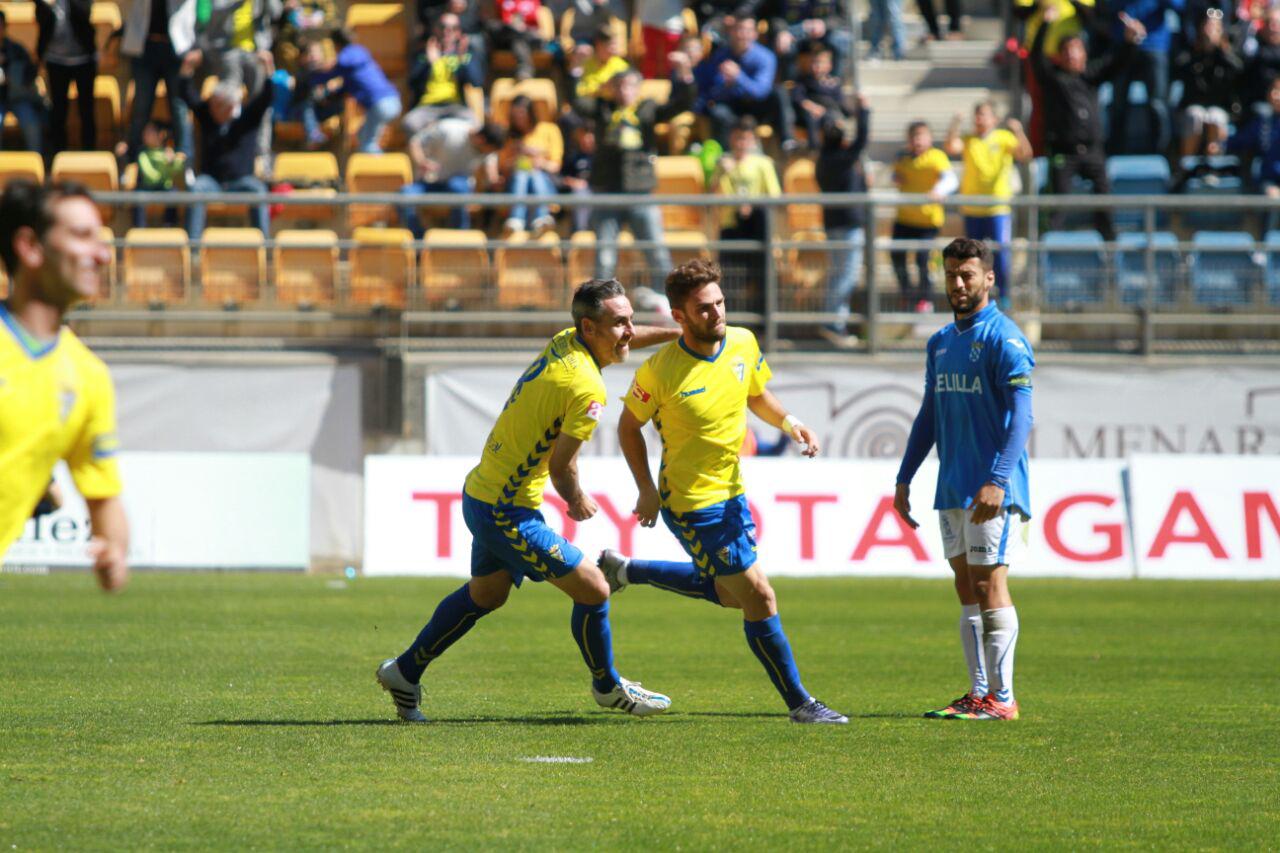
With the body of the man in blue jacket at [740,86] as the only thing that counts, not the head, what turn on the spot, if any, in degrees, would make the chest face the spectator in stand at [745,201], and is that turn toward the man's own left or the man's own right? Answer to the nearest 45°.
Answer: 0° — they already face them

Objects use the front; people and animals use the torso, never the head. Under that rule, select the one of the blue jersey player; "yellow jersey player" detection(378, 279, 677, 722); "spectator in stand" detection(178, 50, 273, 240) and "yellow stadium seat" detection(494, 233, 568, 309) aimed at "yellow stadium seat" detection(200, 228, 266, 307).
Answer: the spectator in stand

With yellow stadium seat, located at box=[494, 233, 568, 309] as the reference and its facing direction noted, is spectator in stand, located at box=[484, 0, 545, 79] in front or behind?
behind

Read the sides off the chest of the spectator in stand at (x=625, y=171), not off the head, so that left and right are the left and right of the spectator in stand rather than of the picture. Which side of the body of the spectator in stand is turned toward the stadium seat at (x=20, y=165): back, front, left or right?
right

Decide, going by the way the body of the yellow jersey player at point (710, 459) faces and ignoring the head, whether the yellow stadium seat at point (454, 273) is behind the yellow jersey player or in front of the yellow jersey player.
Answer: behind

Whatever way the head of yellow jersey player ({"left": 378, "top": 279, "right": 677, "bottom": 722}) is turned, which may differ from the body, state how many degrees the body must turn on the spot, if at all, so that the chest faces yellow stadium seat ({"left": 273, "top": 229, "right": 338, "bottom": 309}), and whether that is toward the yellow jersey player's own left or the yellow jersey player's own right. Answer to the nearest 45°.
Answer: approximately 90° to the yellow jersey player's own left

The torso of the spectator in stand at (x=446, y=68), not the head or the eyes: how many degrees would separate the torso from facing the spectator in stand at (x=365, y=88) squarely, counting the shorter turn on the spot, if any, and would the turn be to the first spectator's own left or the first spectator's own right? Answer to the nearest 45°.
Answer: approximately 90° to the first spectator's own right

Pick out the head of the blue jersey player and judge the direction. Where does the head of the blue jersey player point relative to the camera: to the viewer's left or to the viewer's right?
to the viewer's left

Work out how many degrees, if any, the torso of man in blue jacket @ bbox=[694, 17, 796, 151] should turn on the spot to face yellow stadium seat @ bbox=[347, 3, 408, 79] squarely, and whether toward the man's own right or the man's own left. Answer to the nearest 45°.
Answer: approximately 135° to the man's own right

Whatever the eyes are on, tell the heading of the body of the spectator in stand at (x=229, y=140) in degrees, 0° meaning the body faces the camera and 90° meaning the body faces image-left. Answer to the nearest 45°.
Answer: approximately 0°
